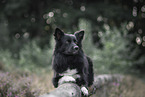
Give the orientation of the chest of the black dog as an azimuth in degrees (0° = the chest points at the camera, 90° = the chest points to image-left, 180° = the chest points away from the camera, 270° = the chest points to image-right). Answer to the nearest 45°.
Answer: approximately 0°
